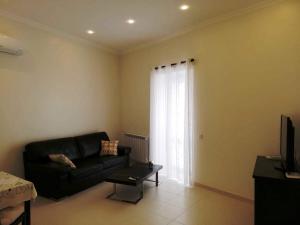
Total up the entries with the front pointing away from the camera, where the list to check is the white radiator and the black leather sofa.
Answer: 0

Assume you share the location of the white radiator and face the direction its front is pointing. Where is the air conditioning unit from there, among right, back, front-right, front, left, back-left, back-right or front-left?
front

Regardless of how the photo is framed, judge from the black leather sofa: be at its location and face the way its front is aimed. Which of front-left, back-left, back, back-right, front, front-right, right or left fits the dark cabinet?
front

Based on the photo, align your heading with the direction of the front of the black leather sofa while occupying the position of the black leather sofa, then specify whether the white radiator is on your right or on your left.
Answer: on your left

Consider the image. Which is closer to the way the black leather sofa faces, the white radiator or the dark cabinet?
the dark cabinet

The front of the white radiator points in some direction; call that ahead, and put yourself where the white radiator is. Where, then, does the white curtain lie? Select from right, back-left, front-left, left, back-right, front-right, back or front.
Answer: left

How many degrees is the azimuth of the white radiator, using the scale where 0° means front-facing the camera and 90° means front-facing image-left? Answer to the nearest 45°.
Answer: approximately 45°

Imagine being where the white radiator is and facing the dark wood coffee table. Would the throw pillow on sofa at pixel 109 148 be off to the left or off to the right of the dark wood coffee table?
right

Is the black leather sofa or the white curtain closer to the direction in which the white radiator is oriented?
the black leather sofa

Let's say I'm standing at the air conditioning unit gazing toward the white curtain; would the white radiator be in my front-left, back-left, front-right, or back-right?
front-left

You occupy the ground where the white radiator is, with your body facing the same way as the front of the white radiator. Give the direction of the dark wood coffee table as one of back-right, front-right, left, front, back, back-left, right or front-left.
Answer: front-left
